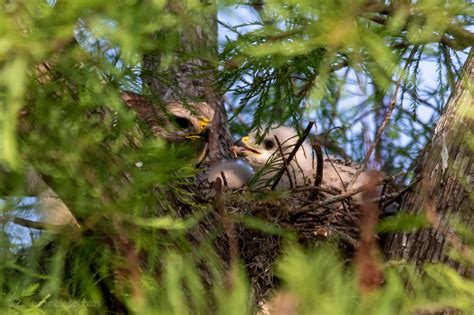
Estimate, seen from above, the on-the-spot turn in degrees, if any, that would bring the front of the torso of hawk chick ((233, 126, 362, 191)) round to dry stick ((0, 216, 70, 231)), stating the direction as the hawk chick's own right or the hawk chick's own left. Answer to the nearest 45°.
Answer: approximately 45° to the hawk chick's own left

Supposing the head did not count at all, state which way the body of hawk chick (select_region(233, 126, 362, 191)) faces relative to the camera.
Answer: to the viewer's left

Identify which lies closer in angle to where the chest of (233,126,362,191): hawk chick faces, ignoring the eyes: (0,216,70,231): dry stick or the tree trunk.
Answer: the dry stick

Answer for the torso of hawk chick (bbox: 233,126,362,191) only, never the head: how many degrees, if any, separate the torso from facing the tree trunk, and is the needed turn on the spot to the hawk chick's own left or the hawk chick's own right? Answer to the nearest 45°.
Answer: approximately 135° to the hawk chick's own left
